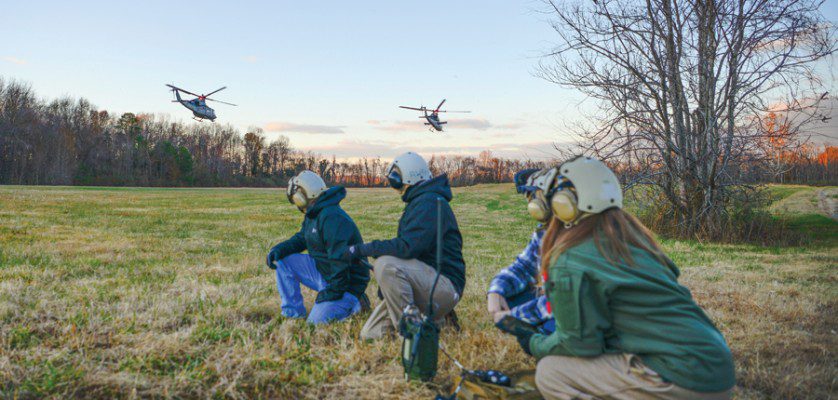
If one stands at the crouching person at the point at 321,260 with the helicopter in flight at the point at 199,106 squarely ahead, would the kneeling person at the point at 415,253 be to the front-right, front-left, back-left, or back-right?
back-right

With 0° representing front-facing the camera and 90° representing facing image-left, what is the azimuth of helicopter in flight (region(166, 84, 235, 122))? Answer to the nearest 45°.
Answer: approximately 315°

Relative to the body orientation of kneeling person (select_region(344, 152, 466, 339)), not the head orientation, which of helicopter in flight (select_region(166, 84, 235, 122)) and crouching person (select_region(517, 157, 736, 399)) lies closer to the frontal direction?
the helicopter in flight

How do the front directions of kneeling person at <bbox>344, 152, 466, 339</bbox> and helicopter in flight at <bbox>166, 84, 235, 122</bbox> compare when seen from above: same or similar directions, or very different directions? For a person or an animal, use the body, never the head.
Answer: very different directions

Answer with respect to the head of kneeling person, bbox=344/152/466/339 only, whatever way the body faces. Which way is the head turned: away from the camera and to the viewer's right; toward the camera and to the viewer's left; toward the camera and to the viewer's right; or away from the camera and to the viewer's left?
away from the camera and to the viewer's left

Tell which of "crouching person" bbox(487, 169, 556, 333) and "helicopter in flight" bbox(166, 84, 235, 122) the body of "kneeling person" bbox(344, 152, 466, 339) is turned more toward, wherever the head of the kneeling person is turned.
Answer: the helicopter in flight

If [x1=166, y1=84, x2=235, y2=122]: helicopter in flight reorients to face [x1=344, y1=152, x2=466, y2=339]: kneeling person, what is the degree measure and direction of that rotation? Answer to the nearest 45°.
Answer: approximately 45° to its right

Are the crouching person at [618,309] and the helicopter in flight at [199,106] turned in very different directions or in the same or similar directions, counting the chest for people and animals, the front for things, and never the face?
very different directions
